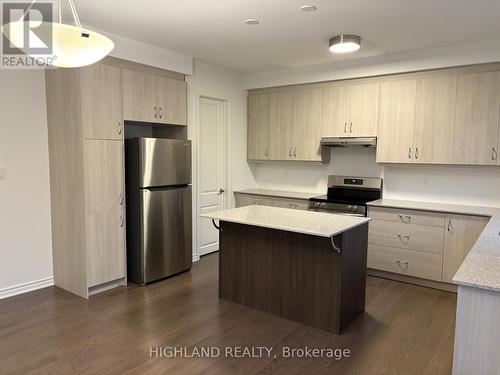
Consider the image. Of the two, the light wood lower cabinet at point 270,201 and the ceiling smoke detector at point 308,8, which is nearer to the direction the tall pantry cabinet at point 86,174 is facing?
the ceiling smoke detector

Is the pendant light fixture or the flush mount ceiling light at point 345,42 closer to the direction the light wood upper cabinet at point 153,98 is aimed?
the flush mount ceiling light

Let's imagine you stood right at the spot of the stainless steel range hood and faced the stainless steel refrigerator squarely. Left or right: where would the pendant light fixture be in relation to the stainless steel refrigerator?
left

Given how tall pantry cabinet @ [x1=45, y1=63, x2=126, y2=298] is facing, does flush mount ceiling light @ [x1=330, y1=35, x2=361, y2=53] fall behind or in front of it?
in front

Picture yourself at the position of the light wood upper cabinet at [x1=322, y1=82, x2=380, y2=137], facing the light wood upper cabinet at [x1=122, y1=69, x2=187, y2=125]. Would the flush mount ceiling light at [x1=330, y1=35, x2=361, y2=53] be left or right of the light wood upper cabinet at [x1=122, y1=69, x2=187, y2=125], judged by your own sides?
left

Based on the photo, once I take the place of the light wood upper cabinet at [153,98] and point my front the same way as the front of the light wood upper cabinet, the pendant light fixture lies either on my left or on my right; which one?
on my right

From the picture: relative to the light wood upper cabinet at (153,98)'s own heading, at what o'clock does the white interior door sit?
The white interior door is roughly at 9 o'clock from the light wood upper cabinet.

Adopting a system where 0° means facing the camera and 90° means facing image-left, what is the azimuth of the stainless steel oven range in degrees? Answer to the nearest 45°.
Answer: approximately 45°

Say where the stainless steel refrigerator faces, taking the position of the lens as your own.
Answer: facing the viewer and to the right of the viewer

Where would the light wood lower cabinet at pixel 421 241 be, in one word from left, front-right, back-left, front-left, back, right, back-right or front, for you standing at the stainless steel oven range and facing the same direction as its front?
left

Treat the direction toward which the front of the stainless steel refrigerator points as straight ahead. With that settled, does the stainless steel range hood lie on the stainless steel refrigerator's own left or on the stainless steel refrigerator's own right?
on the stainless steel refrigerator's own left
